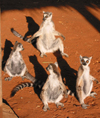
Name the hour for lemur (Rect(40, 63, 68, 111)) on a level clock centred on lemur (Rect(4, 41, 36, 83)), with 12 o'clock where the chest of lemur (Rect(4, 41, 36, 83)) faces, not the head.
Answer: lemur (Rect(40, 63, 68, 111)) is roughly at 11 o'clock from lemur (Rect(4, 41, 36, 83)).

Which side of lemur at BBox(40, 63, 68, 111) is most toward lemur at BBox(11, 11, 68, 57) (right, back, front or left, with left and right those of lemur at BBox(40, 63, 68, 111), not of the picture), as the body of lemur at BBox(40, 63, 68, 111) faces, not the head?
back

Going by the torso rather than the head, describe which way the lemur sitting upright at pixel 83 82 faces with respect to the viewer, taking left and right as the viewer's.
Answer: facing the viewer and to the right of the viewer

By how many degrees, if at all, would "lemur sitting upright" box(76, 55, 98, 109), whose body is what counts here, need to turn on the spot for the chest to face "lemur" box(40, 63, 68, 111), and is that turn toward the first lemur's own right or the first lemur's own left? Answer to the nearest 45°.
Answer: approximately 90° to the first lemur's own right

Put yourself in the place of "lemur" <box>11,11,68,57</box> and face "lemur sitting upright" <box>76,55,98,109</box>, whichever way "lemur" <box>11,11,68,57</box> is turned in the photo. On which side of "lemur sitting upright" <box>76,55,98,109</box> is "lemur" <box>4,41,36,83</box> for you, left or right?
right

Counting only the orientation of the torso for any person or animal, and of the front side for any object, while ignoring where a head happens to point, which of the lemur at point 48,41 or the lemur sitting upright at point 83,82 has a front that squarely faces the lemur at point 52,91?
the lemur at point 48,41

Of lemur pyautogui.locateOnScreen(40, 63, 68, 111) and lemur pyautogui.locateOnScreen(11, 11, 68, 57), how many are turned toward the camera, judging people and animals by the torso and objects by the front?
2

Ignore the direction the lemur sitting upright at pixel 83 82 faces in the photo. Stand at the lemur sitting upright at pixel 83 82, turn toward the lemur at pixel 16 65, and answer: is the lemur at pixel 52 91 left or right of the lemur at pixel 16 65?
left

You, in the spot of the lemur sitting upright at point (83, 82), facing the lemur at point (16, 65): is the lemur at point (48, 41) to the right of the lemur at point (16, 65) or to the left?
right

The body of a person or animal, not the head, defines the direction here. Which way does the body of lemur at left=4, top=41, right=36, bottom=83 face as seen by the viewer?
toward the camera

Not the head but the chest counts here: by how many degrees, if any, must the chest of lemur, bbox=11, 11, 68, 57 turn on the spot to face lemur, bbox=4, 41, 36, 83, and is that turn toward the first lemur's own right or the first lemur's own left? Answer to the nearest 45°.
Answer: approximately 45° to the first lemur's own right

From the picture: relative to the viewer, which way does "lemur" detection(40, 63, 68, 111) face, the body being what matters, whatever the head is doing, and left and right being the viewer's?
facing the viewer
